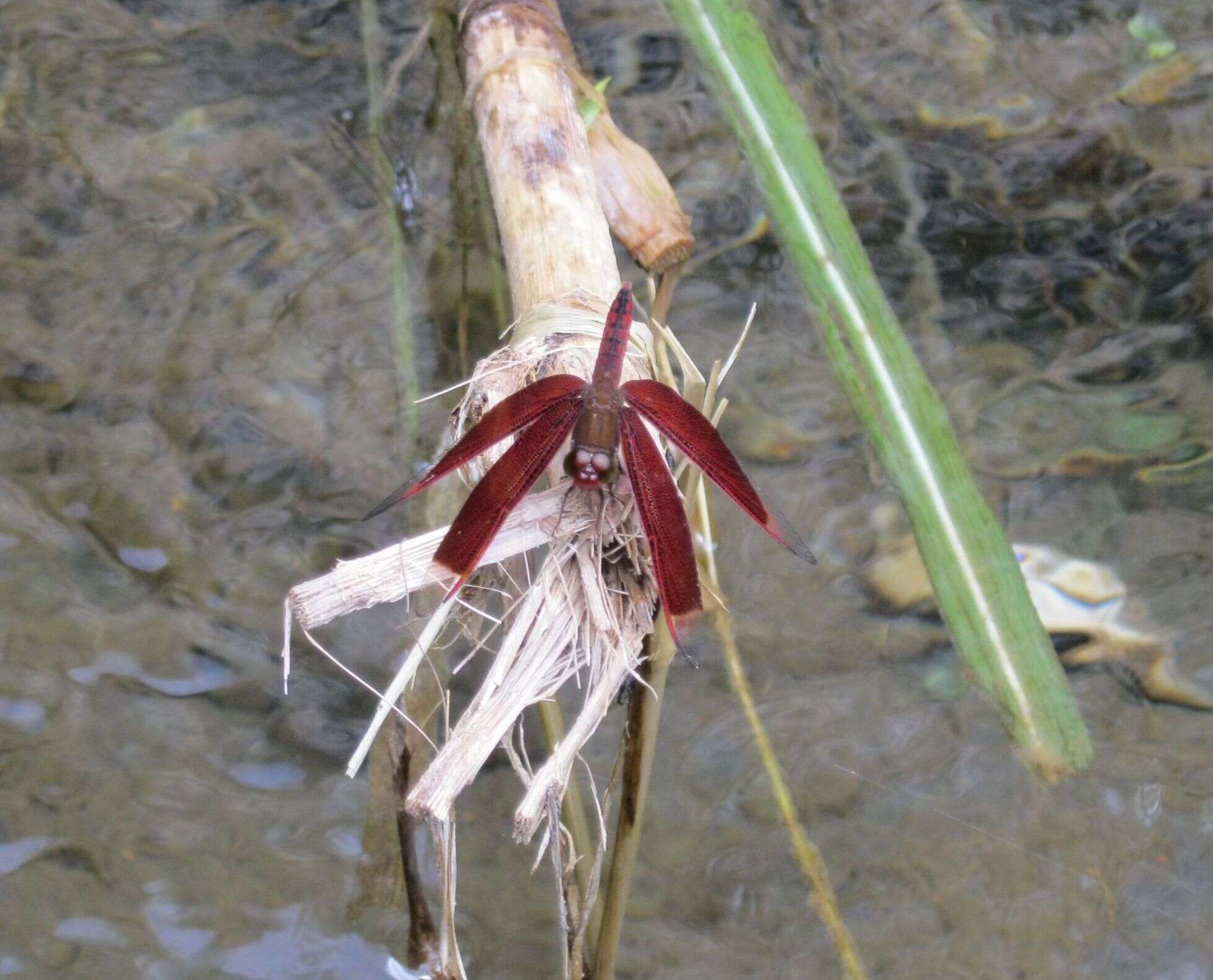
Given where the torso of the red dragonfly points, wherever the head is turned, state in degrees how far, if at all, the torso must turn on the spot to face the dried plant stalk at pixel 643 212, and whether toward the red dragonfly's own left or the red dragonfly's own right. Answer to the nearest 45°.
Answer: approximately 180°

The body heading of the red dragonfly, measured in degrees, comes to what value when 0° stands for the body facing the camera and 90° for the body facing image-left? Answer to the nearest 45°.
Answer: approximately 0°
